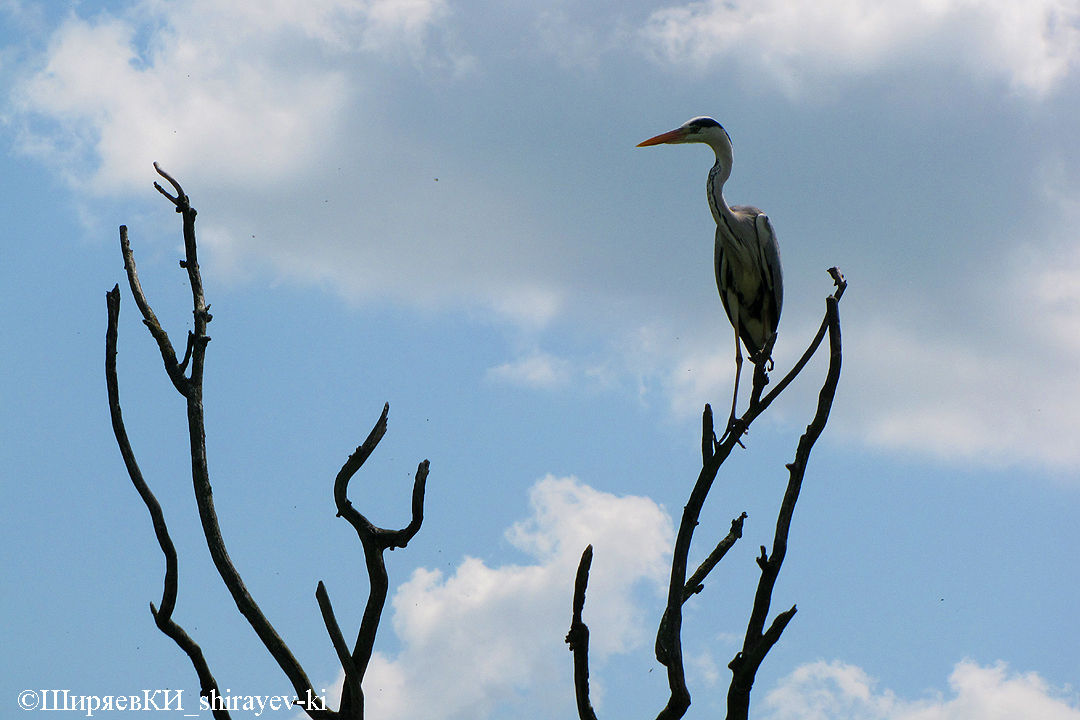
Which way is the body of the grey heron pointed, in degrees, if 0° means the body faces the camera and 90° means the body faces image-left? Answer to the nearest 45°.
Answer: approximately 45°

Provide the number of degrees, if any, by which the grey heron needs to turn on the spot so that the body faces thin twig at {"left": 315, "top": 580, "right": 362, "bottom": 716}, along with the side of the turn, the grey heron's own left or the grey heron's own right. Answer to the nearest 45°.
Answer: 0° — it already faces it

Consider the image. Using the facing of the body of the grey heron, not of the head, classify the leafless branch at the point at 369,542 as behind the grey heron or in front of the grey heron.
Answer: in front

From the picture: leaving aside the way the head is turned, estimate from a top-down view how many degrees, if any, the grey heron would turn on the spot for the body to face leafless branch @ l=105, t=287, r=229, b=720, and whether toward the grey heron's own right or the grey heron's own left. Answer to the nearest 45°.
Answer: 0° — it already faces it
